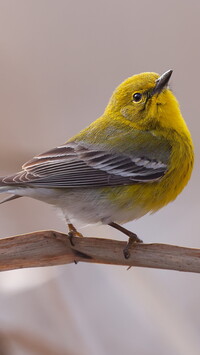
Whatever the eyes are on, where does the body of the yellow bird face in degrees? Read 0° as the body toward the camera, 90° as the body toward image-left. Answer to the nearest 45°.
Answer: approximately 270°
